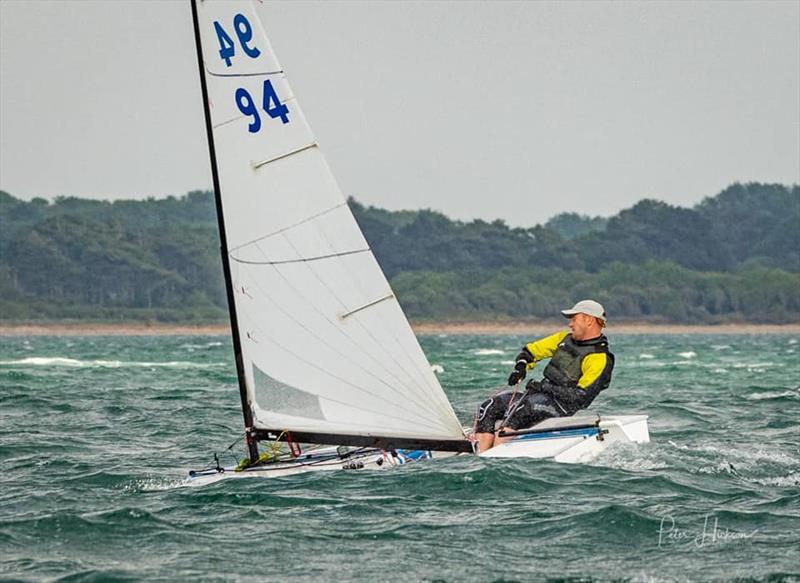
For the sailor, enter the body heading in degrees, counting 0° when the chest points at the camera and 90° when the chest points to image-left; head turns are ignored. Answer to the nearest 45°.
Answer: approximately 45°
